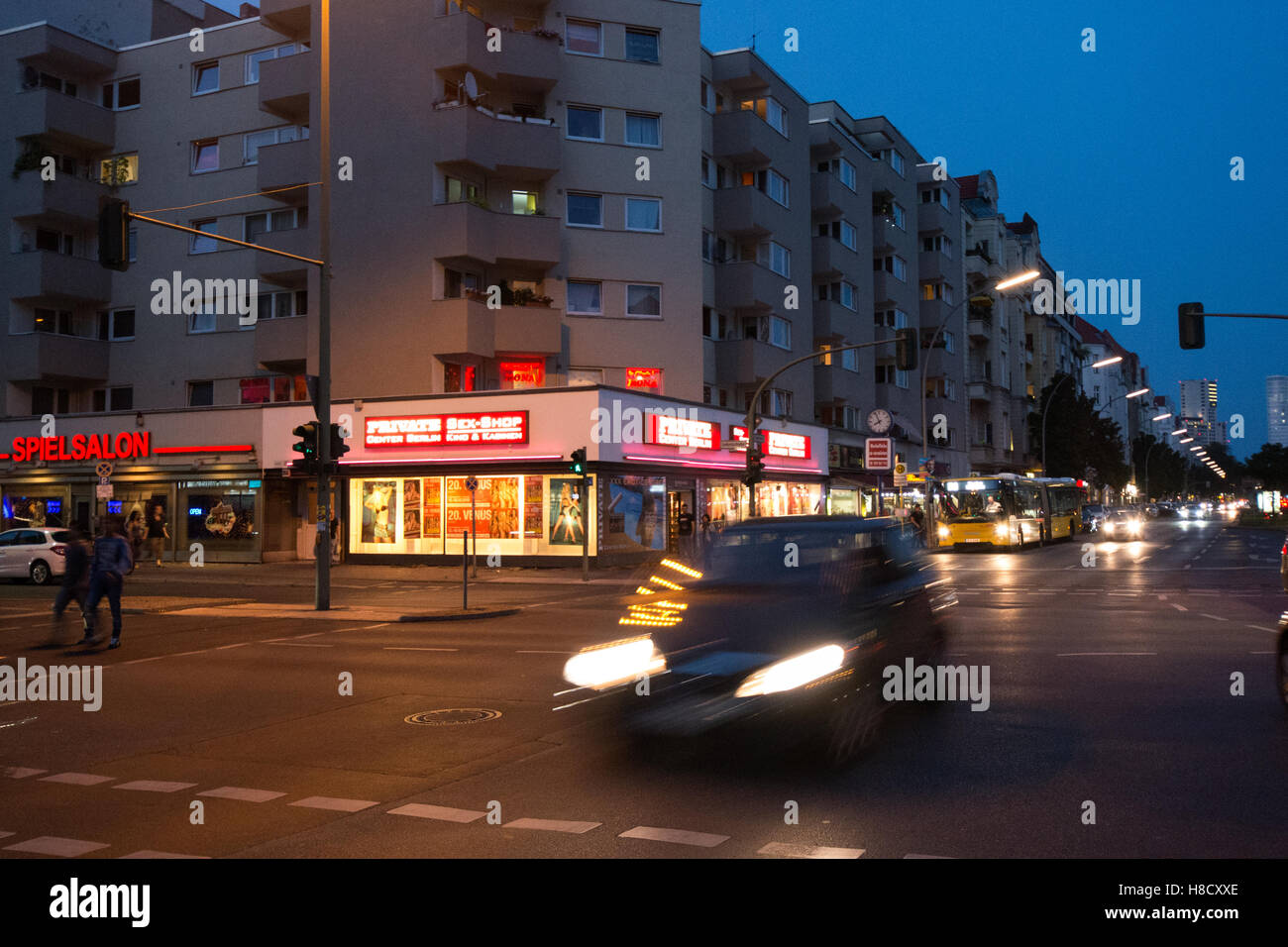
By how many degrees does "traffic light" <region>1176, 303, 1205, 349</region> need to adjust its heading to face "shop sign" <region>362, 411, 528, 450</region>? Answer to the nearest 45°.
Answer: approximately 90° to its left

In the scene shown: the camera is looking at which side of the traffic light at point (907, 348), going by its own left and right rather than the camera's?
back

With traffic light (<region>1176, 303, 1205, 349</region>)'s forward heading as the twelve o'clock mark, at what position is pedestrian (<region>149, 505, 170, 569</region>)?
The pedestrian is roughly at 9 o'clock from the traffic light.

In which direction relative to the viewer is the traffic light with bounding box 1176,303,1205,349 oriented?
away from the camera

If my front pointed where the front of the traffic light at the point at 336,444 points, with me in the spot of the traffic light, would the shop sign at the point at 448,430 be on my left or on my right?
on my left

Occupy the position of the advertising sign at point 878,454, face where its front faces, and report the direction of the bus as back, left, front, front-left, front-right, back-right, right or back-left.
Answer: back-left

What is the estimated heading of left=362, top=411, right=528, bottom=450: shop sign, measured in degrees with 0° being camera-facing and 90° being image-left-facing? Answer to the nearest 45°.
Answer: approximately 0°

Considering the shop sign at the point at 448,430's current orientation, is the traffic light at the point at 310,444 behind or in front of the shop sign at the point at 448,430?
in front

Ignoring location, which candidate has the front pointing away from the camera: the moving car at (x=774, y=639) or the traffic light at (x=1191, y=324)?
the traffic light
